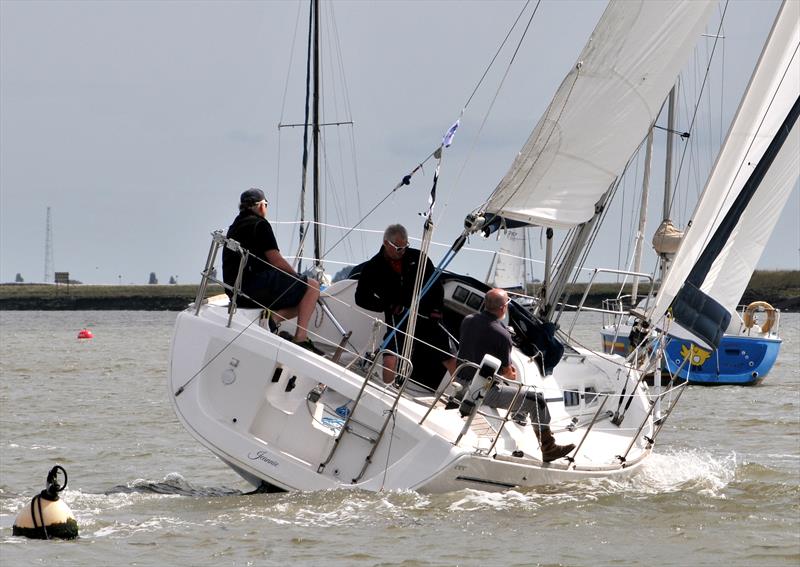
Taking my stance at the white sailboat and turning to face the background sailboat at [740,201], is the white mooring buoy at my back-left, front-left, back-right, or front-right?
back-left

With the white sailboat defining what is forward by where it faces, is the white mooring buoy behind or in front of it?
behind

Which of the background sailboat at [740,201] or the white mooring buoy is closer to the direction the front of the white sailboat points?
the background sailboat

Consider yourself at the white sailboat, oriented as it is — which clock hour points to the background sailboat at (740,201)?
The background sailboat is roughly at 12 o'clock from the white sailboat.

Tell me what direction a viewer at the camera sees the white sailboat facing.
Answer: facing away from the viewer and to the right of the viewer
